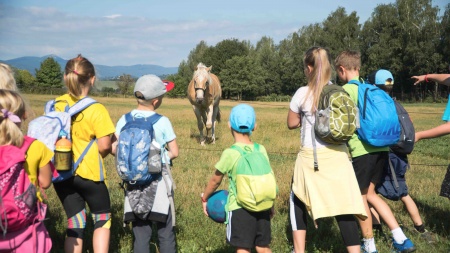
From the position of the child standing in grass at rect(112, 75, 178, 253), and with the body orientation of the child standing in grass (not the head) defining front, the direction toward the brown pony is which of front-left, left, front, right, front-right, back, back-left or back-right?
front-left

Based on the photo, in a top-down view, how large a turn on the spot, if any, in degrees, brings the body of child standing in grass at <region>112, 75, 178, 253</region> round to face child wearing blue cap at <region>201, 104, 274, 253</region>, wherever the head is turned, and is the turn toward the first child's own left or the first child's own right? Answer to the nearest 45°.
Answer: approximately 90° to the first child's own right

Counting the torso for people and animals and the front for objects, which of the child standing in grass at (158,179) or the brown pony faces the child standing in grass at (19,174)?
the brown pony

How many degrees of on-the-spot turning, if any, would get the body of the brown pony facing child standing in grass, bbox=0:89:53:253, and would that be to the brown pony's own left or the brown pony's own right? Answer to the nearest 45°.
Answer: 0° — it already faces them

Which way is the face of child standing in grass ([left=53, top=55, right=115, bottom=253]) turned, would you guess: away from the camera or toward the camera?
away from the camera

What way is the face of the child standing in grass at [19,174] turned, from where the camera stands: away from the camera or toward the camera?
away from the camera

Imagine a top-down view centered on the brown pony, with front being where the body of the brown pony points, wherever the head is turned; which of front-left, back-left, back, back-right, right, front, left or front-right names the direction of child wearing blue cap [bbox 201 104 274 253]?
front

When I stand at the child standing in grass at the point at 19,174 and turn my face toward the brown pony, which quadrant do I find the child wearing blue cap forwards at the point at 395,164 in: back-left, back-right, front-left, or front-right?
front-right

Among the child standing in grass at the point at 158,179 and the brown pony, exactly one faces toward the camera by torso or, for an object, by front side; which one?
the brown pony

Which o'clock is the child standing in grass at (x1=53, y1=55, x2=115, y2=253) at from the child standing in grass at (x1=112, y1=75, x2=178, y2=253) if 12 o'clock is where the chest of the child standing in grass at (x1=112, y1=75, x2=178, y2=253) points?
the child standing in grass at (x1=53, y1=55, x2=115, y2=253) is roughly at 8 o'clock from the child standing in grass at (x1=112, y1=75, x2=178, y2=253).

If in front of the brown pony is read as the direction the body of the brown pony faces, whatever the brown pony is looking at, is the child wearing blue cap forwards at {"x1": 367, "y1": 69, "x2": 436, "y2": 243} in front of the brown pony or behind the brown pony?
in front

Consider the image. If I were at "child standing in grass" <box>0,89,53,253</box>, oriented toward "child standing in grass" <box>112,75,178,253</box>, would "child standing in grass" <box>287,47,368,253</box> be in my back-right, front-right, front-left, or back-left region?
front-right

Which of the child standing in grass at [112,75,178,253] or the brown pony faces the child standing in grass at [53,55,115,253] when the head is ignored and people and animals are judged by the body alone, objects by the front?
the brown pony

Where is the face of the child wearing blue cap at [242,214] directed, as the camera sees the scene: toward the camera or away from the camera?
away from the camera

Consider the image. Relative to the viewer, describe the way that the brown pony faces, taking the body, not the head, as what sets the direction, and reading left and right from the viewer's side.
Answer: facing the viewer

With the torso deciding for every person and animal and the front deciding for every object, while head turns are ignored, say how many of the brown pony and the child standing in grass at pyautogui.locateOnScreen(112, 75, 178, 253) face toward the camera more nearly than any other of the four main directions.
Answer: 1

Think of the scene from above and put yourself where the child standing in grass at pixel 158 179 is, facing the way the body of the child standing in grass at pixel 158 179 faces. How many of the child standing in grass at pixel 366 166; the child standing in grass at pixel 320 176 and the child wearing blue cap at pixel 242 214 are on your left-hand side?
0

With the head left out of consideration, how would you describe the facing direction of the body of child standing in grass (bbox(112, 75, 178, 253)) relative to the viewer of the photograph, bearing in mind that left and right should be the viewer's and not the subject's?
facing away from the viewer and to the right of the viewer

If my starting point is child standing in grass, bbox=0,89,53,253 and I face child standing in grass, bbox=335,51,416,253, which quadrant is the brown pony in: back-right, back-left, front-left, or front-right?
front-left
